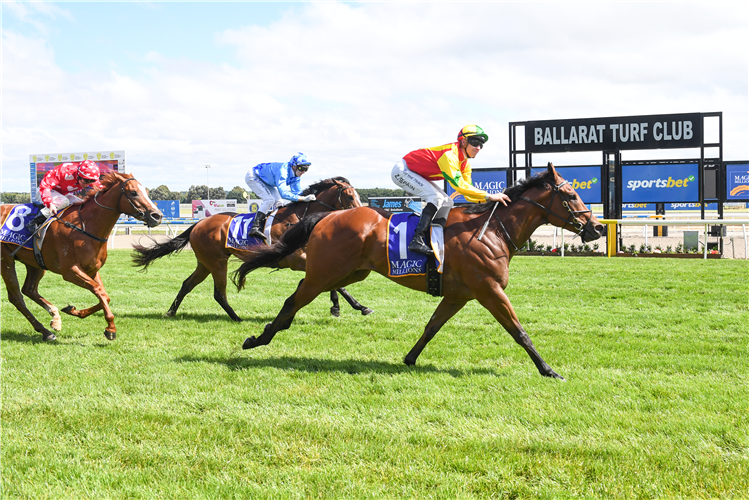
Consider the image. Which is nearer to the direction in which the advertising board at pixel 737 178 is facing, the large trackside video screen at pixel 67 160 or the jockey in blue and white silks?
the jockey in blue and white silks

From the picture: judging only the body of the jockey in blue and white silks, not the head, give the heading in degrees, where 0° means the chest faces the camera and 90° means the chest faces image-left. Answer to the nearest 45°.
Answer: approximately 270°

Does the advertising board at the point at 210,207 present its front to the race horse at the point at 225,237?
yes

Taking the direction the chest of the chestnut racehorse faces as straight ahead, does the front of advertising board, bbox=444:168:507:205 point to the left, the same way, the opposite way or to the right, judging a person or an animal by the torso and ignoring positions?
to the right

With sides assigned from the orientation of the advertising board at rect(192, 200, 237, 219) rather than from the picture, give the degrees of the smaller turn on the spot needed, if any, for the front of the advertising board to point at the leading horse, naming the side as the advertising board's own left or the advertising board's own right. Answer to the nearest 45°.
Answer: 0° — it already faces it

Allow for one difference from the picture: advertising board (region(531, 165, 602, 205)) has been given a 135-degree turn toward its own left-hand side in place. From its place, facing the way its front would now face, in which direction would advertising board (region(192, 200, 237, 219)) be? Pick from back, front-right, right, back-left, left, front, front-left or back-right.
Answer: left

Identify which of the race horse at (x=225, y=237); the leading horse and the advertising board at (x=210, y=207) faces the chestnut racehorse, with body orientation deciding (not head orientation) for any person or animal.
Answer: the advertising board

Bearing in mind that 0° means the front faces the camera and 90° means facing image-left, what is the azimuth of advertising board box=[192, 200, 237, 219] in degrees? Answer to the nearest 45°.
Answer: approximately 0°

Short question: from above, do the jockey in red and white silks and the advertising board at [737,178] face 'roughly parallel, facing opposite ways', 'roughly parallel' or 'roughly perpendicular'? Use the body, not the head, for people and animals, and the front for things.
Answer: roughly perpendicular

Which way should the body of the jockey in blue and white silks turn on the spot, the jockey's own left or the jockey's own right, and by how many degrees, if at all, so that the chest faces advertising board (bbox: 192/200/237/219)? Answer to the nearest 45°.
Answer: approximately 90° to the jockey's own left

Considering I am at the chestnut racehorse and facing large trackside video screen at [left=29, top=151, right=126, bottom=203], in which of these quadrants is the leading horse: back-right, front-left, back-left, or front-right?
back-right
